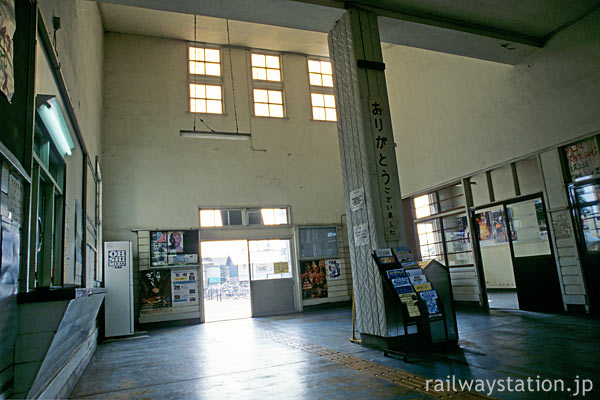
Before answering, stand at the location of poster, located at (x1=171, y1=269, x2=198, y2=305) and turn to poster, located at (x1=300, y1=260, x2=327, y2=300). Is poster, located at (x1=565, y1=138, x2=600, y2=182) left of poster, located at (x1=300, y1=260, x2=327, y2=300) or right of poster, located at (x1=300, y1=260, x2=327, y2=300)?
right

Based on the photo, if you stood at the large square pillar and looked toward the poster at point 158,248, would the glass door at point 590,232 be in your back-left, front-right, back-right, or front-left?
back-right

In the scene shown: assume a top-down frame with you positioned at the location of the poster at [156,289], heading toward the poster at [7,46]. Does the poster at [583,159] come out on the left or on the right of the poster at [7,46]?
left

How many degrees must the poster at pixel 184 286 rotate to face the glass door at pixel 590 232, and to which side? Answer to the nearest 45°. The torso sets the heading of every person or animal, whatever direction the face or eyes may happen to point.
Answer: approximately 45° to its left

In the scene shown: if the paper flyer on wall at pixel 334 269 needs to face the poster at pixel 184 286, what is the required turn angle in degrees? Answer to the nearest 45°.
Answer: approximately 45° to its right

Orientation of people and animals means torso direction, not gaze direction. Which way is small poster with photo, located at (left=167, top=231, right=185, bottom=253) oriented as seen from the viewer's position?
toward the camera

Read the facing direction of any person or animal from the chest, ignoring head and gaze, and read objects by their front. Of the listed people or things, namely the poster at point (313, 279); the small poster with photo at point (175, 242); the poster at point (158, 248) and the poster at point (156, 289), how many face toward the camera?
4

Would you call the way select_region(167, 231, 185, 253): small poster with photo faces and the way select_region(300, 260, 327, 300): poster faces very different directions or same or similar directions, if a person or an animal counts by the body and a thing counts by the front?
same or similar directions

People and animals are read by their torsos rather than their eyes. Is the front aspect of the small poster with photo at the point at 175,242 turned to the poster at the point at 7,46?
yes

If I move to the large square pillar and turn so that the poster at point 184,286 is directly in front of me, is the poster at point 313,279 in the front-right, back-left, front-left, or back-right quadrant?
front-right

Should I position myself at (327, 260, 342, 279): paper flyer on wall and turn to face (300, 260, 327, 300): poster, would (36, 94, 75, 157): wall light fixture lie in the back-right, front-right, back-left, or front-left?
front-left

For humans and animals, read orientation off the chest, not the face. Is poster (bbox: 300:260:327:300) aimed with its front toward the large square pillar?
yes

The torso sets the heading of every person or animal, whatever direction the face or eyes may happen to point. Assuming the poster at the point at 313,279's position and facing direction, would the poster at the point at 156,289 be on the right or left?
on its right

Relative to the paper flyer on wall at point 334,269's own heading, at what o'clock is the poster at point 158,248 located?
The poster is roughly at 2 o'clock from the paper flyer on wall.

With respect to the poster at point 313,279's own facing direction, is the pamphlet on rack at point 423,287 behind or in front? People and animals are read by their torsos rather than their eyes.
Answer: in front

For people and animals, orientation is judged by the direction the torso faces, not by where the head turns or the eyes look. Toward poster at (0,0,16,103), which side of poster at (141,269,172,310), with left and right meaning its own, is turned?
front

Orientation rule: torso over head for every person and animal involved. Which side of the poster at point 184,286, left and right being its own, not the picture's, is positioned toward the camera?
front
